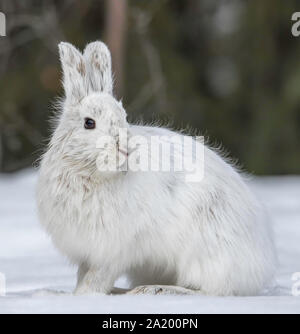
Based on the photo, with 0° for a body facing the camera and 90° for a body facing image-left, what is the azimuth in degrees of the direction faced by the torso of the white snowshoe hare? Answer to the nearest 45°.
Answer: approximately 90°
